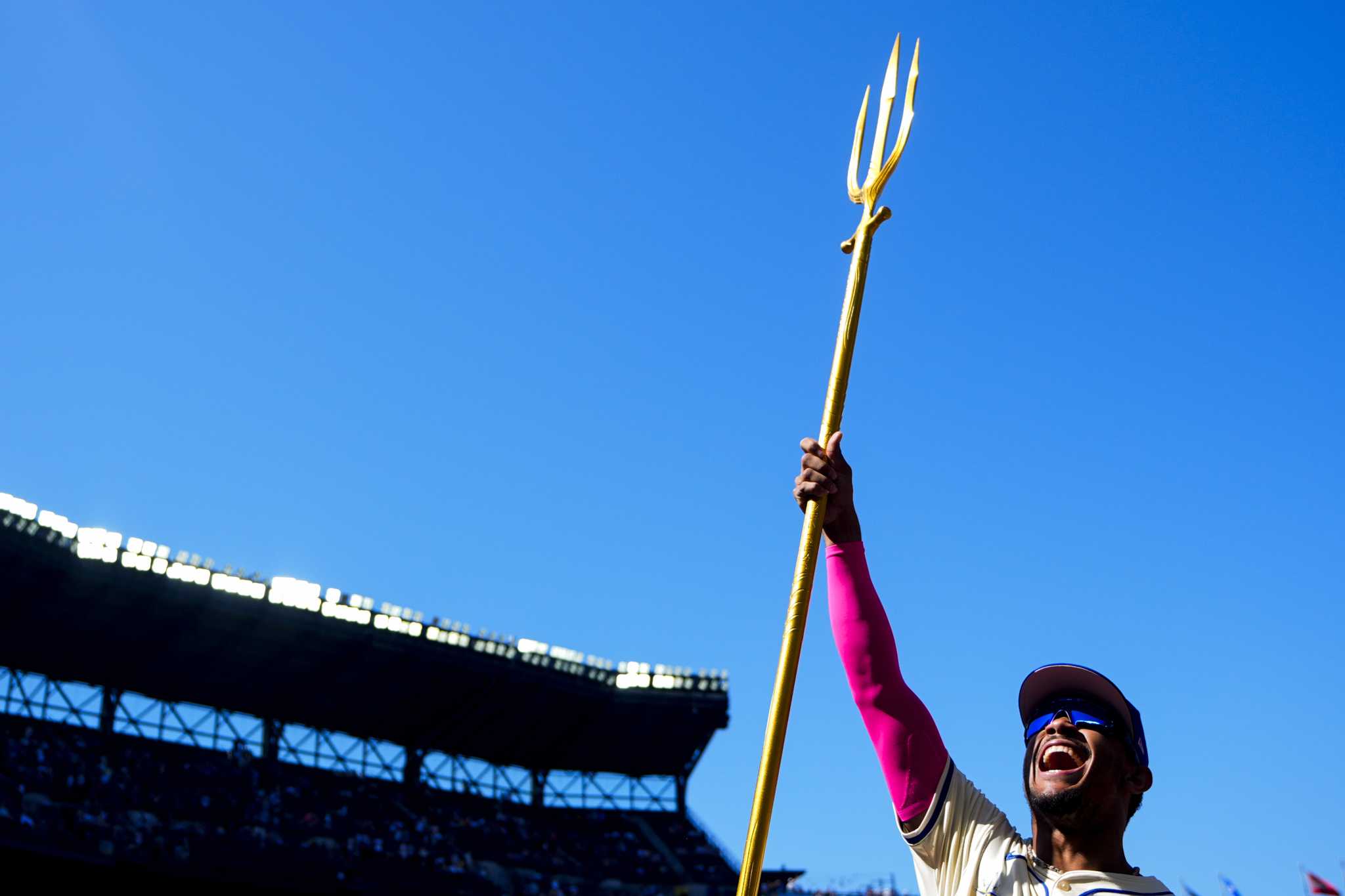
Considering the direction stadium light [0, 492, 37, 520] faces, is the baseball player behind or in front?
in front

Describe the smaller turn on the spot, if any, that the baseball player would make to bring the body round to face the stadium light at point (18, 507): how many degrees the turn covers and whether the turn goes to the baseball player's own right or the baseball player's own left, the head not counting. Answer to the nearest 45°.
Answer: approximately 90° to the baseball player's own right

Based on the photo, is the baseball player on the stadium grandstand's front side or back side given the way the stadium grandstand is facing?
on the front side

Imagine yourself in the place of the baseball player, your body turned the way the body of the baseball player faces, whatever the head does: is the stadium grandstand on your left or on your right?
on your right

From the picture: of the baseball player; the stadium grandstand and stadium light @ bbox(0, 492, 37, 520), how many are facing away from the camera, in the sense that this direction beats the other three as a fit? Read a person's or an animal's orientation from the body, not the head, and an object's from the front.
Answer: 0

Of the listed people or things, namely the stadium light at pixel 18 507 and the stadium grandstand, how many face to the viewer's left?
0

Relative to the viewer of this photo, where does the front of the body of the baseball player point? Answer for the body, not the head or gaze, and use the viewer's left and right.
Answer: facing the viewer and to the left of the viewer

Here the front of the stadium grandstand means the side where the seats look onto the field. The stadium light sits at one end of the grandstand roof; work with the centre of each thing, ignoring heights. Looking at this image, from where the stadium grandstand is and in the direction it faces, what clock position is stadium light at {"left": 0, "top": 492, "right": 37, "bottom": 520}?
The stadium light is roughly at 3 o'clock from the stadium grandstand.

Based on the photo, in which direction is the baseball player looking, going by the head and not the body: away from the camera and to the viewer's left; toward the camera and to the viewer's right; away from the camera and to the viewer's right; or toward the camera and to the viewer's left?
toward the camera and to the viewer's left

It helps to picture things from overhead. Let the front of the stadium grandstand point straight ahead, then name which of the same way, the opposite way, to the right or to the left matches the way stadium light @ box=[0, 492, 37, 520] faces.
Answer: the same way

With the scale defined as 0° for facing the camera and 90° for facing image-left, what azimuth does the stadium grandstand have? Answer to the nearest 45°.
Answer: approximately 315°
